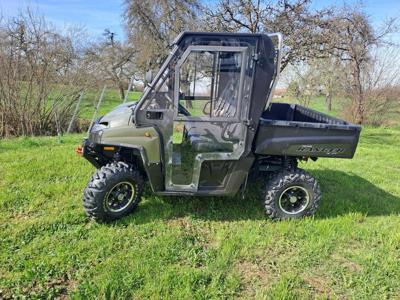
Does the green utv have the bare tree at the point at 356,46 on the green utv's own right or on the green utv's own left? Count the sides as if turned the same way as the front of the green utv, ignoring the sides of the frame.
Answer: on the green utv's own right

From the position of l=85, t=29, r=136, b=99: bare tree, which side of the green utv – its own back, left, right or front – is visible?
right

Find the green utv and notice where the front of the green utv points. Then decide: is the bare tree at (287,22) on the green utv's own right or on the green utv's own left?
on the green utv's own right

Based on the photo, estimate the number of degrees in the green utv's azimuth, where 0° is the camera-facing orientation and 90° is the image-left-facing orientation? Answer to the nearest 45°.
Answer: approximately 90°

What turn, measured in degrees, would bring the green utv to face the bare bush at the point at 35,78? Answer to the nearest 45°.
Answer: approximately 45° to its right

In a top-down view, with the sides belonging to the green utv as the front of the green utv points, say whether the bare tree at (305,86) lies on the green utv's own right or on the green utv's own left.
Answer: on the green utv's own right
